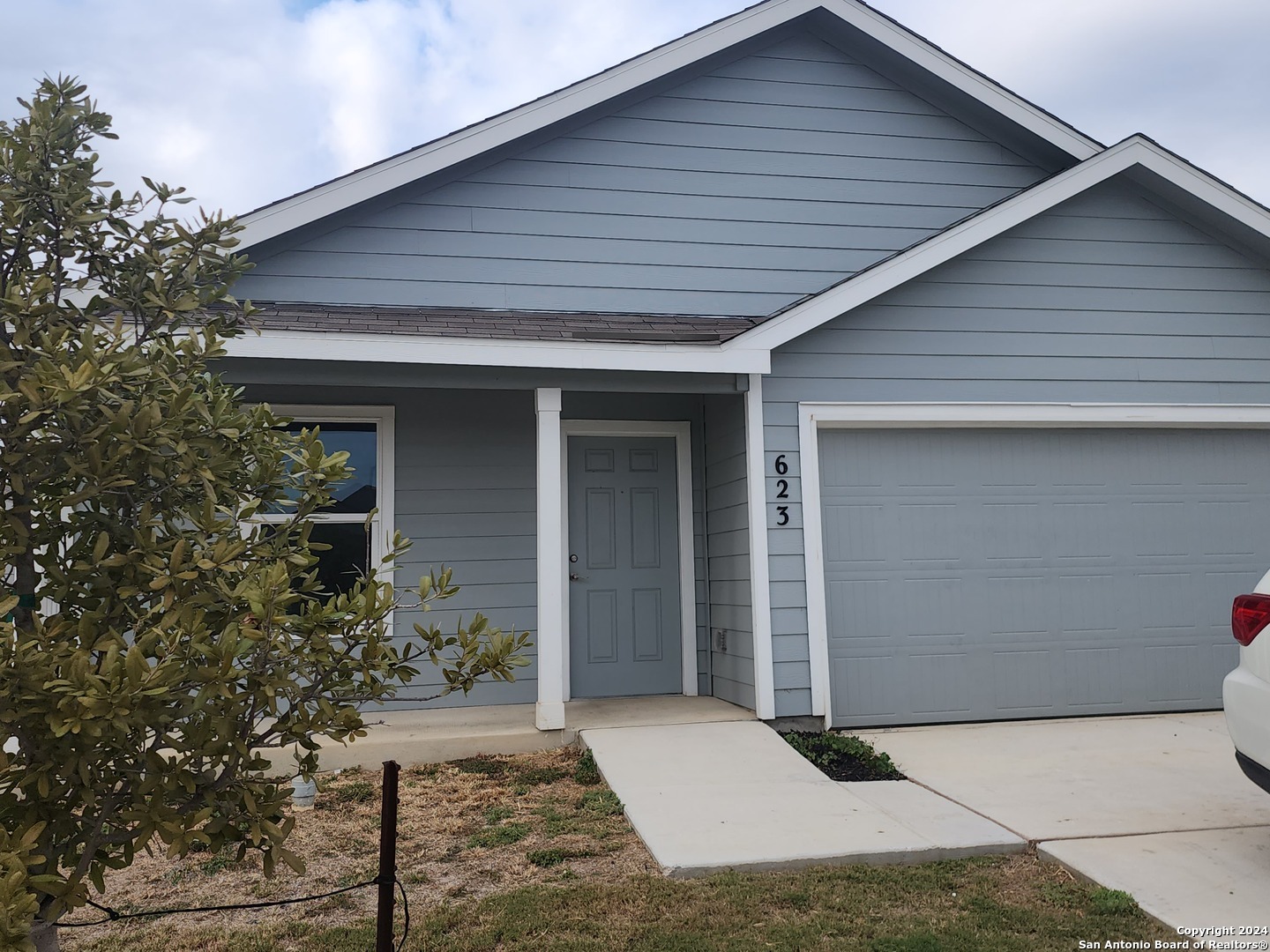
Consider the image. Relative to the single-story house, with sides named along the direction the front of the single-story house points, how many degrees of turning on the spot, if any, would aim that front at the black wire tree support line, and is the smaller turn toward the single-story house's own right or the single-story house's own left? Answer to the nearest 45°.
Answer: approximately 45° to the single-story house's own right

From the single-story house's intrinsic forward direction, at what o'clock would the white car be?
The white car is roughly at 11 o'clock from the single-story house.

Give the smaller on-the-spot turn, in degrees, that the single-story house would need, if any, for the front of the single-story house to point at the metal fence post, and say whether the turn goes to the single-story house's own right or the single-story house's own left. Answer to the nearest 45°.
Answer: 0° — it already faces it

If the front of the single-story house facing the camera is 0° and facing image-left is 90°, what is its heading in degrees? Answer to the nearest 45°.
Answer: approximately 0°

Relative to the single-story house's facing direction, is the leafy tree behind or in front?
in front

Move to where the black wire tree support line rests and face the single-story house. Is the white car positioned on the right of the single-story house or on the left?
right
